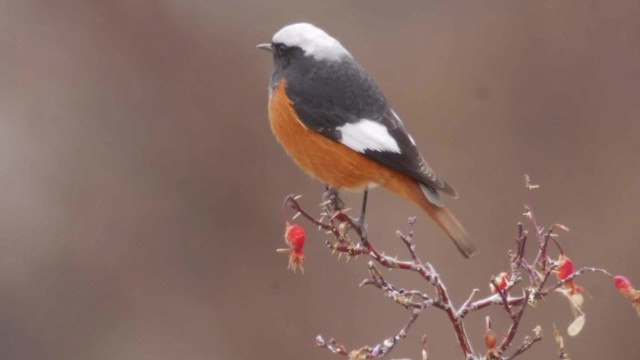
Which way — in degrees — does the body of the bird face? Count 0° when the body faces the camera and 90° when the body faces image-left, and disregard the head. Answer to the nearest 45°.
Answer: approximately 90°
